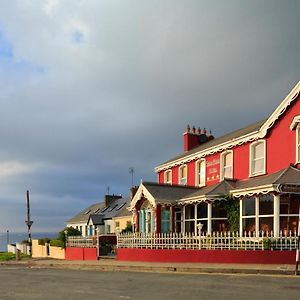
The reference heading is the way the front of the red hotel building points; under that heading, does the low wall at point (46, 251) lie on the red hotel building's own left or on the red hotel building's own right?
on the red hotel building's own right

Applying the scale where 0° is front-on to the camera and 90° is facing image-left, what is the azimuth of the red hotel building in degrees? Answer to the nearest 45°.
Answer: approximately 45°

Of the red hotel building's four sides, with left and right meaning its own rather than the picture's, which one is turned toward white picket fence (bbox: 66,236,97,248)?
right

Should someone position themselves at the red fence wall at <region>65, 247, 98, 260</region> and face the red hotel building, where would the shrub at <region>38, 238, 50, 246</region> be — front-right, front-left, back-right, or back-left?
back-left

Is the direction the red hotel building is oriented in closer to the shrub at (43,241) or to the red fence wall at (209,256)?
the red fence wall

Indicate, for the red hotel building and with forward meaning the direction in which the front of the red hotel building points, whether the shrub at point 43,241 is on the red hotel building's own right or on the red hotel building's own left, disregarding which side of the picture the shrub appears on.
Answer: on the red hotel building's own right
